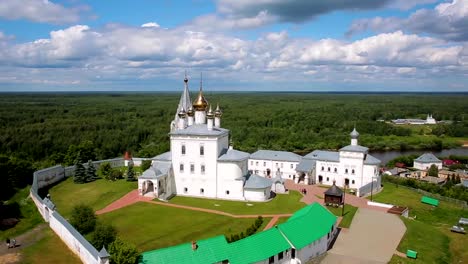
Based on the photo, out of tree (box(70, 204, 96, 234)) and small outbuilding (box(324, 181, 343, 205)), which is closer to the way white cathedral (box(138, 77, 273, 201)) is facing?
the tree

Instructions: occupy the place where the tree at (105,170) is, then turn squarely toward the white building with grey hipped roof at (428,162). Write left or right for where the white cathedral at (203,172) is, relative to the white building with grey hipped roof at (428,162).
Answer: right

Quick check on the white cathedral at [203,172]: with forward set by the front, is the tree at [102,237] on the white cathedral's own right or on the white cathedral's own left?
on the white cathedral's own left

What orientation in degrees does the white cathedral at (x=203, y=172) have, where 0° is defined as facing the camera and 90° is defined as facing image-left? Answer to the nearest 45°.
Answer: approximately 90°

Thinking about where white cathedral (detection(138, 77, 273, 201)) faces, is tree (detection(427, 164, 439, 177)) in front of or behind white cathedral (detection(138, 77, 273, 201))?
behind

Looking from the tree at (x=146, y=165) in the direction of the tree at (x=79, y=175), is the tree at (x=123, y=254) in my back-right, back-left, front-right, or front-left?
front-left

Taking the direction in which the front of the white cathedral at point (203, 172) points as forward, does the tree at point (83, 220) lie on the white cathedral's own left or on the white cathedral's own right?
on the white cathedral's own left

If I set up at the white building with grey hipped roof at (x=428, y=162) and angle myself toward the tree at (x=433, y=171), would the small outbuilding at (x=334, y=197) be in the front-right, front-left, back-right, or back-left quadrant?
front-right

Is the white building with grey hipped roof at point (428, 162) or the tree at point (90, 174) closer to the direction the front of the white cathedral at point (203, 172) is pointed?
the tree

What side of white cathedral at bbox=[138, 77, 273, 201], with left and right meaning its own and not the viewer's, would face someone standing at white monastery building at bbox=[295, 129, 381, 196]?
back

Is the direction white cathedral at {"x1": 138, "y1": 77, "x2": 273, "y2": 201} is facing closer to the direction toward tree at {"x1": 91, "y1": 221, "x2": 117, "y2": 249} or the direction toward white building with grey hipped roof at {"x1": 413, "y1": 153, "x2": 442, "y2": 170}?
the tree

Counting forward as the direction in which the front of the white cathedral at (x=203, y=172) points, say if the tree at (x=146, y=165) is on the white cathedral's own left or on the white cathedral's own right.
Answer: on the white cathedral's own right

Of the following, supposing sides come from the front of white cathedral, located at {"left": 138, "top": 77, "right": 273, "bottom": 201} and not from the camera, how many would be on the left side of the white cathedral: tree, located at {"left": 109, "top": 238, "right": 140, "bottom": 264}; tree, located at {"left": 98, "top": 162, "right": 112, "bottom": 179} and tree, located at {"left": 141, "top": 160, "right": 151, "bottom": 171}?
1

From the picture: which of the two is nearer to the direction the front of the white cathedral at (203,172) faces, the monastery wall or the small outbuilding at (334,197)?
the monastery wall

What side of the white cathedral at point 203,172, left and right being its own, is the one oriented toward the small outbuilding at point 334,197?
back

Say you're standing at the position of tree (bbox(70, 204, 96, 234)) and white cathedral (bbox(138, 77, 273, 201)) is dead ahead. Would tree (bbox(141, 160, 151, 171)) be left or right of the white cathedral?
left

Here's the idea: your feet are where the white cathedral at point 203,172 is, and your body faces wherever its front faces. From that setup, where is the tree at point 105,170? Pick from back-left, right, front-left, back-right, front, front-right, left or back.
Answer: front-right
